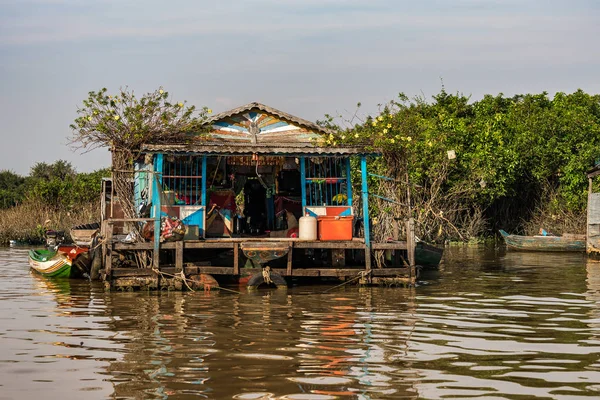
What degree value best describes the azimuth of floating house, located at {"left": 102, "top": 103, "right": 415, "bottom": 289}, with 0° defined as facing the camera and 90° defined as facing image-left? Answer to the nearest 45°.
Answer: approximately 0°

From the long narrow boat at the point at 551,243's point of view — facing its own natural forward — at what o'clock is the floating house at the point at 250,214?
The floating house is roughly at 10 o'clock from the long narrow boat.

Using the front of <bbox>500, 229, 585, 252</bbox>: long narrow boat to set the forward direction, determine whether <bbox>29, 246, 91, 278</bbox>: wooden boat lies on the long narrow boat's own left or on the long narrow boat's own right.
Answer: on the long narrow boat's own left

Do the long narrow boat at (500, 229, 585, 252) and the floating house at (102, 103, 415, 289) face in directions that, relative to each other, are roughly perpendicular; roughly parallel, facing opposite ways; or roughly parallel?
roughly perpendicular

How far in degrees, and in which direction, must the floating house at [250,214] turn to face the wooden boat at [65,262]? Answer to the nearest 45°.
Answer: approximately 90° to its right

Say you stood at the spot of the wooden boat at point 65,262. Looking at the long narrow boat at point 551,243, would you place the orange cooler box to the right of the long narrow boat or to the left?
right

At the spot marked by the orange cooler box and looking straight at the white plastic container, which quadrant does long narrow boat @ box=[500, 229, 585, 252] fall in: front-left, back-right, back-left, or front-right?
back-right

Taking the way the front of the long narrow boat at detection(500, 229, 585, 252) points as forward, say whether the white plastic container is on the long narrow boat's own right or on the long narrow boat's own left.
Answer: on the long narrow boat's own left

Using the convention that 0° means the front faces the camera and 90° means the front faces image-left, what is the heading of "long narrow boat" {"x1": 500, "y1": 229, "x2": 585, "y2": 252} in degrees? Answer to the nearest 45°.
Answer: approximately 90°

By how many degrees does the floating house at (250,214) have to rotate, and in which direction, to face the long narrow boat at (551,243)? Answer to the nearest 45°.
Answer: approximately 135° to its left

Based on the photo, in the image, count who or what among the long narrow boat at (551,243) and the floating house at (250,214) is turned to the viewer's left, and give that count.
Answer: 1
